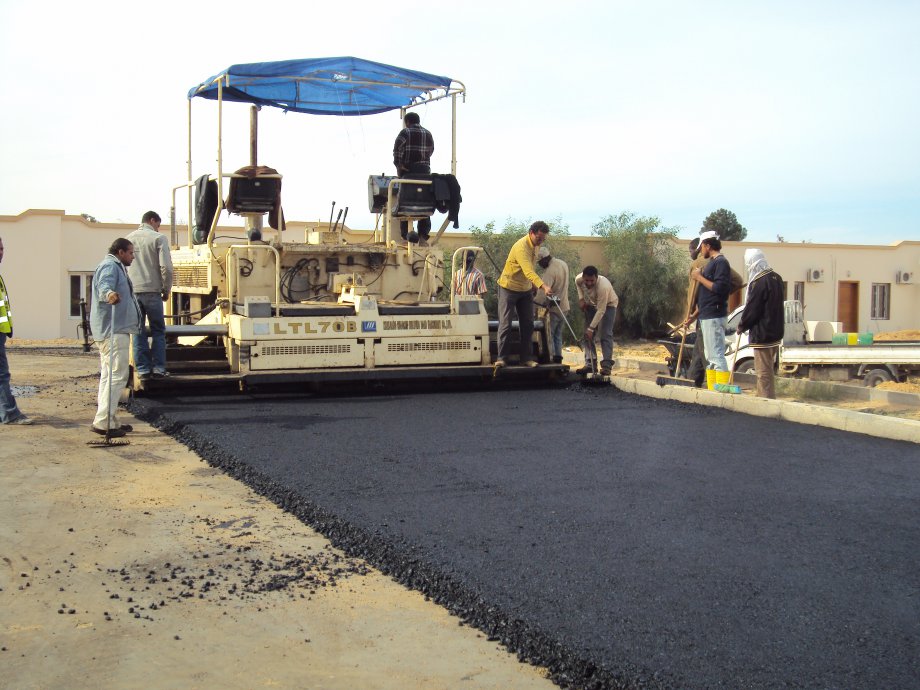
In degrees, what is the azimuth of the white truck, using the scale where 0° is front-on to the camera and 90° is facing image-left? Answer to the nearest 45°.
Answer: approximately 90°

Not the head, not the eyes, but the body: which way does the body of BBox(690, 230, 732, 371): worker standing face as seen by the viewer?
to the viewer's left

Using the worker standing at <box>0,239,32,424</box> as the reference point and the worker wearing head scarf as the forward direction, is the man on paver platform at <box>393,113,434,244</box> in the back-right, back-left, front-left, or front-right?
front-left

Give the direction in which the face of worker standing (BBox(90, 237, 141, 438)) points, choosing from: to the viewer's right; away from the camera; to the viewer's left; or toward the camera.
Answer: to the viewer's right

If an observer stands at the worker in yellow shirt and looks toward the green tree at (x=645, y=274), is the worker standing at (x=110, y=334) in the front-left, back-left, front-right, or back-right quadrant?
back-left

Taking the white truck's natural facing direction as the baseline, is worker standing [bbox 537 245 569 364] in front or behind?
in front

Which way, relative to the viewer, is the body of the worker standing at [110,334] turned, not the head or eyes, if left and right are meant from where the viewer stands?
facing to the right of the viewer
